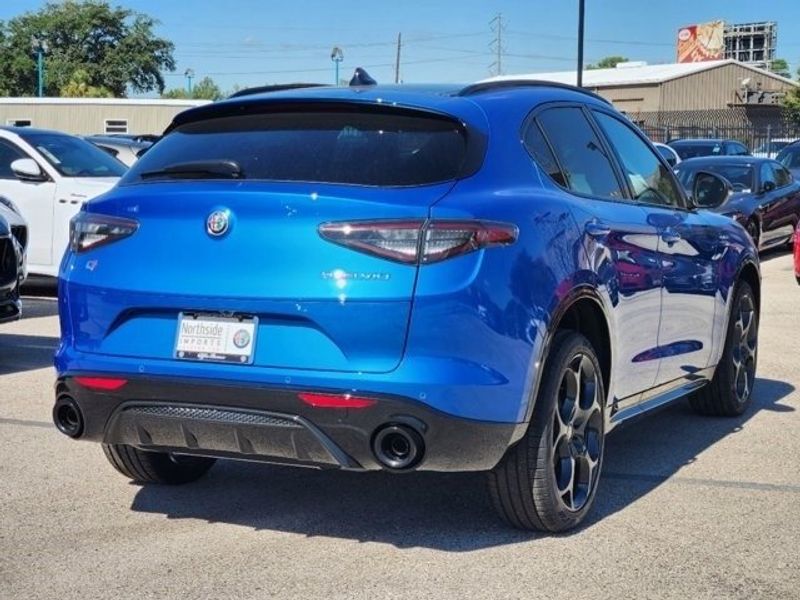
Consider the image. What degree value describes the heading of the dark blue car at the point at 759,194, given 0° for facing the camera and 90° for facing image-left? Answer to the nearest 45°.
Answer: approximately 45°

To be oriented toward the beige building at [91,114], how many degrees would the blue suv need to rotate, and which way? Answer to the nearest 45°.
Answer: approximately 45° to its left

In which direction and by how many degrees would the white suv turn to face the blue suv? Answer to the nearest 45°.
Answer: approximately 45° to its right

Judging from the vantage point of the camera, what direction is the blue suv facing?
facing away from the viewer and to the right of the viewer

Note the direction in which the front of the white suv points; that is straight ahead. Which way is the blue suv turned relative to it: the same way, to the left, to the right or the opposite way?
to the left

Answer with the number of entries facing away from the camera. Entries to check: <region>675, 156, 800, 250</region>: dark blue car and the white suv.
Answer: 0

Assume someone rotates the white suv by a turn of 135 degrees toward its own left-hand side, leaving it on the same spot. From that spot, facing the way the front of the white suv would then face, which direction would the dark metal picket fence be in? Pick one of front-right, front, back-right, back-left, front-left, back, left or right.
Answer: front-right

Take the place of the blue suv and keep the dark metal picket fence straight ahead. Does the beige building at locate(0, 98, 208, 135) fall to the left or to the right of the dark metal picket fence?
left

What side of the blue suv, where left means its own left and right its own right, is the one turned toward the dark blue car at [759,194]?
front

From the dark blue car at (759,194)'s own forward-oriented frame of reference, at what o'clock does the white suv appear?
The white suv is roughly at 12 o'clock from the dark blue car.

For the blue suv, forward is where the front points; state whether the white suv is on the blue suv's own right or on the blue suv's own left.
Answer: on the blue suv's own left

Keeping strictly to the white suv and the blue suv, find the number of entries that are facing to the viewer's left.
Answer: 0

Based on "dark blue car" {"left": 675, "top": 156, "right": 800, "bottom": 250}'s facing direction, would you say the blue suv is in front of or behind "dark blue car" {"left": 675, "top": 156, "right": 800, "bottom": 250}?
in front

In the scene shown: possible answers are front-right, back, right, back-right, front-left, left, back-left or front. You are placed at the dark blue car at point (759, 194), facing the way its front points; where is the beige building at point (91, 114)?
right

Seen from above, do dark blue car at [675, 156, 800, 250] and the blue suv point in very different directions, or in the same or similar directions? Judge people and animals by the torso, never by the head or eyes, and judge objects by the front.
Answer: very different directions

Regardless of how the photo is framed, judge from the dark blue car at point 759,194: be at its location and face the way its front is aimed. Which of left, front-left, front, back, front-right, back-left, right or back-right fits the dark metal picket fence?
back-right

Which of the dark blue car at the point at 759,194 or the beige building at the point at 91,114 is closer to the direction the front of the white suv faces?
the dark blue car
